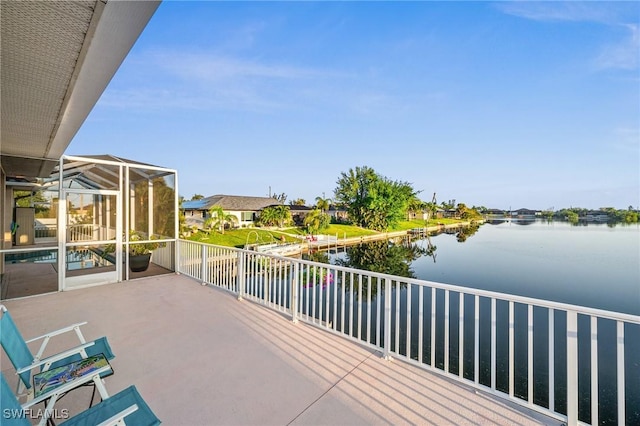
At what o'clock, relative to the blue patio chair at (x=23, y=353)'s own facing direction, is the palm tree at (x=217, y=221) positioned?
The palm tree is roughly at 10 o'clock from the blue patio chair.

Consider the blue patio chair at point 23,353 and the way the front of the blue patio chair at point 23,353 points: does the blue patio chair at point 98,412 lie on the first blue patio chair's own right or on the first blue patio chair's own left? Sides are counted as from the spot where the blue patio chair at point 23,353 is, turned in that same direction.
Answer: on the first blue patio chair's own right

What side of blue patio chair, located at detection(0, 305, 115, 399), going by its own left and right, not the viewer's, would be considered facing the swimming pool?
left

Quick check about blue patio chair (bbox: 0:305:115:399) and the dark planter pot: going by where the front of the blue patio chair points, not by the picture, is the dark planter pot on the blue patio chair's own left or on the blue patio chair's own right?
on the blue patio chair's own left

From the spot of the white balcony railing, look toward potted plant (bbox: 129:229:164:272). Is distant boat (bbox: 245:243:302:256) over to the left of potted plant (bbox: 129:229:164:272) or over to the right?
right

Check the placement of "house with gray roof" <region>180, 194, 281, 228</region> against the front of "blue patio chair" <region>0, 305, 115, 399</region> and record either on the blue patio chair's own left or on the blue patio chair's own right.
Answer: on the blue patio chair's own left

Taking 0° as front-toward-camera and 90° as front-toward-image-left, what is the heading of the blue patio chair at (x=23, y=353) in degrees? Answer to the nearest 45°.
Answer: approximately 270°

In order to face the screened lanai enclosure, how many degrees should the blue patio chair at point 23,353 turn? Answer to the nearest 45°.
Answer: approximately 90° to its left

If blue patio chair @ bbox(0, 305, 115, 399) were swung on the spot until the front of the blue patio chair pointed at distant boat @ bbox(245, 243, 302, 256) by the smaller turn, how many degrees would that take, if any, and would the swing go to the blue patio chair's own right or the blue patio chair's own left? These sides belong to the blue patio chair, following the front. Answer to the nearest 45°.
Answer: approximately 45° to the blue patio chair's own left

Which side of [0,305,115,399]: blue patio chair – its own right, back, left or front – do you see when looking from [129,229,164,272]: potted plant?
left
